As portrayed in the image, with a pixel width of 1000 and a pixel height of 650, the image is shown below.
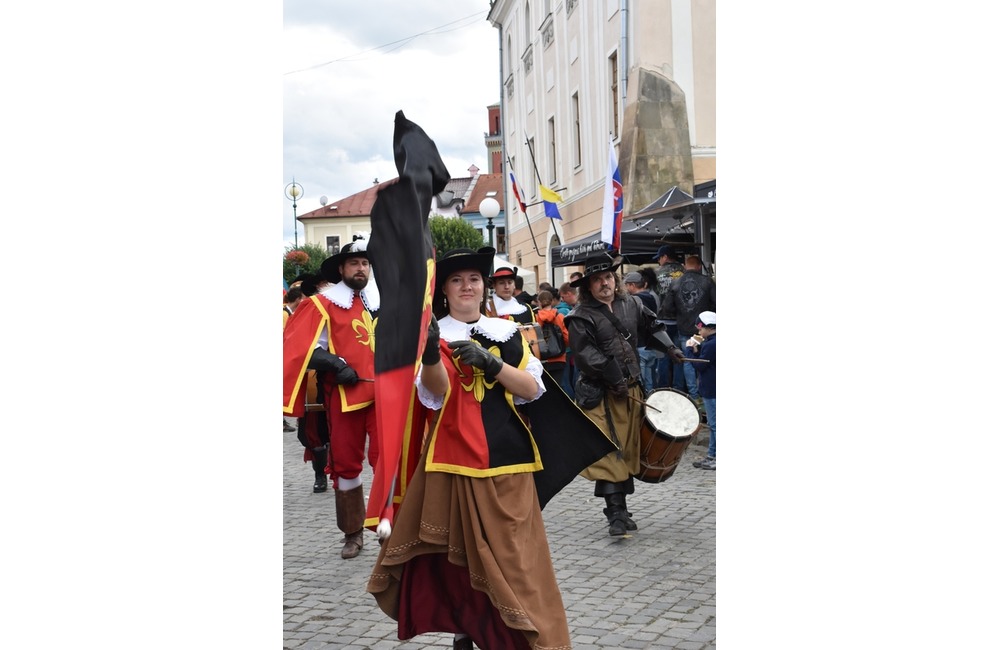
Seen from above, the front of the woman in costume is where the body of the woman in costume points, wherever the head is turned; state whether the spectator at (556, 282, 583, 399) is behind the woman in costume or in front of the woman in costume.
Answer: behind

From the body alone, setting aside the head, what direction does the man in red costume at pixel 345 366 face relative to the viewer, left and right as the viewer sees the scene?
facing the viewer and to the right of the viewer

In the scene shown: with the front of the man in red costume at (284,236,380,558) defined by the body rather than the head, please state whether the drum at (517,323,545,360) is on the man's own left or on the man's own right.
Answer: on the man's own left

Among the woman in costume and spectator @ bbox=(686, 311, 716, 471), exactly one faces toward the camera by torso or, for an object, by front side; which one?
the woman in costume

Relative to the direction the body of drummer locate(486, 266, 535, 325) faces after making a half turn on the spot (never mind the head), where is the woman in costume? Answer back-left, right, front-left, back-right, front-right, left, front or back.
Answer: back

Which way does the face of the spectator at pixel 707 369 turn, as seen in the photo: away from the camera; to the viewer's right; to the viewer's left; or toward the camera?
to the viewer's left

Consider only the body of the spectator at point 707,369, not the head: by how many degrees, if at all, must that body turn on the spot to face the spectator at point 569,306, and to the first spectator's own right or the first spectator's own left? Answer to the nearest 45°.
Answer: approximately 45° to the first spectator's own right

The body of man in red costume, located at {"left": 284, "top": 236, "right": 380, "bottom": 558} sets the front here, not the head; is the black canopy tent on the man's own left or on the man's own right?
on the man's own left

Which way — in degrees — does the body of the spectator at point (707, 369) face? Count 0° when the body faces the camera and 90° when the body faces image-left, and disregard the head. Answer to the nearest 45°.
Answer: approximately 90°

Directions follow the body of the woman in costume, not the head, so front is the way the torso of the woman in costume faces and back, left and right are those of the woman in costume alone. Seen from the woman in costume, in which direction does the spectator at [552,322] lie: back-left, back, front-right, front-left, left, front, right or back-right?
back

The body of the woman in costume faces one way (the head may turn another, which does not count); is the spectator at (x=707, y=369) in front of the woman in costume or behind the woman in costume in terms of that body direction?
behind

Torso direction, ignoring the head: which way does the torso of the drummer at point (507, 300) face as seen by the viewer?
toward the camera

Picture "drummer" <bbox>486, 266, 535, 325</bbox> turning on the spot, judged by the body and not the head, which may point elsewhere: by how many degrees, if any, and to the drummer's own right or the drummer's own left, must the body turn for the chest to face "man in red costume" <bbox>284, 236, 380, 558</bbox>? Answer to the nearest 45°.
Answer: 0° — they already face them
